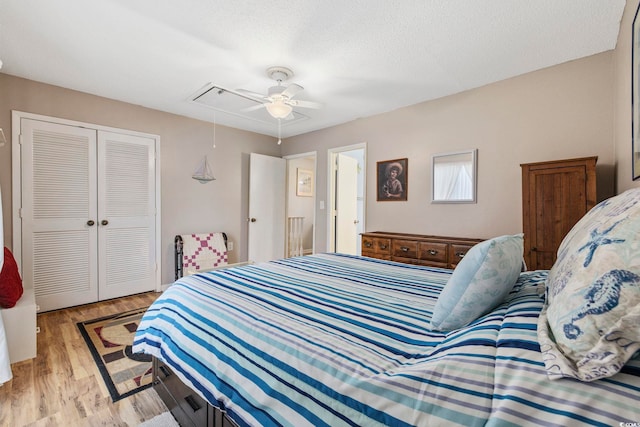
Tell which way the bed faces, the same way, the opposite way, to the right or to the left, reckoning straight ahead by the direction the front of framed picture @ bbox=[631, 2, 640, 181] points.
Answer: the same way

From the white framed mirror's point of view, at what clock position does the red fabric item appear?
The red fabric item is roughly at 12 o'clock from the white framed mirror.

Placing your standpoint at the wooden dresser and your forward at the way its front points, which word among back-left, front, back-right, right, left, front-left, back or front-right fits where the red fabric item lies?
front

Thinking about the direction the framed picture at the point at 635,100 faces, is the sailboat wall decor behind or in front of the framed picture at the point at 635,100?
in front

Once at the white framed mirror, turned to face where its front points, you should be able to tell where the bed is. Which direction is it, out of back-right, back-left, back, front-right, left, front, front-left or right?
front-left

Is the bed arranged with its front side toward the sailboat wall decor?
yes

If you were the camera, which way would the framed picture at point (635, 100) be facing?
facing to the left of the viewer

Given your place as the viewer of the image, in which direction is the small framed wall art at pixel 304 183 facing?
facing the viewer and to the right of the viewer

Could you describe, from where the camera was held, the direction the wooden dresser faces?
facing the viewer and to the left of the viewer

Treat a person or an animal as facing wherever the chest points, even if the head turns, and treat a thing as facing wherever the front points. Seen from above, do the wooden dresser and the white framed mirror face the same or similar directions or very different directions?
same or similar directions

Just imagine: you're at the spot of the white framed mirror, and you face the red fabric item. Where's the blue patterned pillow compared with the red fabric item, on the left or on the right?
left

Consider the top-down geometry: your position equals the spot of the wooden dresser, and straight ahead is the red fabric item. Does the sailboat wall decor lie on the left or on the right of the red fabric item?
right

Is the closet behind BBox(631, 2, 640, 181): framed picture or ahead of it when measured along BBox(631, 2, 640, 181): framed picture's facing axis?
ahead

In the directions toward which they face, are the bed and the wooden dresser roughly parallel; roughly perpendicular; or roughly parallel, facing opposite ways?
roughly perpendicular

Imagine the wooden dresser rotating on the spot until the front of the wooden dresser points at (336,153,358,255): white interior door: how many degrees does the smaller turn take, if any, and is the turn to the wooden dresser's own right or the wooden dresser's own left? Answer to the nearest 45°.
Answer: approximately 90° to the wooden dresser's own right

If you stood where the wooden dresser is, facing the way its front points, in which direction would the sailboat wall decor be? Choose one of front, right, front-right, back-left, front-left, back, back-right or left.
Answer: front-right

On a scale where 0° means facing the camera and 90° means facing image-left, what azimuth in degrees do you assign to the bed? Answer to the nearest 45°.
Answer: approximately 135°

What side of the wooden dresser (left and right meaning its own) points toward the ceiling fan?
front

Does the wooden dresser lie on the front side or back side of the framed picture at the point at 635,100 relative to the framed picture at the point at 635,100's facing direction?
on the front side

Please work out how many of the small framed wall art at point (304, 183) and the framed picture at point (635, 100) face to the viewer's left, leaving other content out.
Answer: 1

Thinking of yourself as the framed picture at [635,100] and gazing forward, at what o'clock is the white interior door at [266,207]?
The white interior door is roughly at 12 o'clock from the framed picture.
